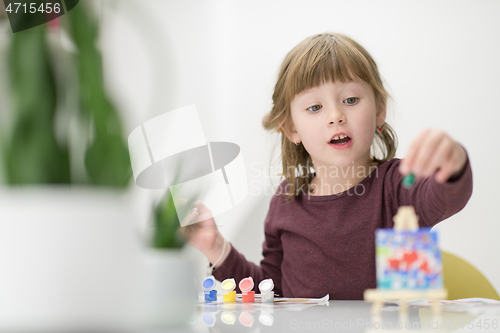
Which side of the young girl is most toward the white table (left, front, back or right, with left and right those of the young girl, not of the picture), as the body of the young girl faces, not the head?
front

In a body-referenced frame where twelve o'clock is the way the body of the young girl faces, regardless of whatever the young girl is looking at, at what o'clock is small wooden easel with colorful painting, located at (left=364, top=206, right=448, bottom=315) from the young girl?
The small wooden easel with colorful painting is roughly at 12 o'clock from the young girl.

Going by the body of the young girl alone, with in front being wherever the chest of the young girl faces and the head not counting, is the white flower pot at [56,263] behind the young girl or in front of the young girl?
in front

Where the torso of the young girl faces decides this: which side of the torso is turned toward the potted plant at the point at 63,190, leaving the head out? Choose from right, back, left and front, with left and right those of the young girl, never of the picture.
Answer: front

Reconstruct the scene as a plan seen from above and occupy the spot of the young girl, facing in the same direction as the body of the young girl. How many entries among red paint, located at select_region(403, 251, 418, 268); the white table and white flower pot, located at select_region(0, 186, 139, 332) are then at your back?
0

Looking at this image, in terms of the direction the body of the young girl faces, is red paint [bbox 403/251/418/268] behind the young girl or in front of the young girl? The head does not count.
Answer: in front

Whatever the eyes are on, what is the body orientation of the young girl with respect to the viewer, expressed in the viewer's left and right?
facing the viewer

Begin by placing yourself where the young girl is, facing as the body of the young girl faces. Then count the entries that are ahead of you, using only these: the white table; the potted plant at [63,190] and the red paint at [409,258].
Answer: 3
